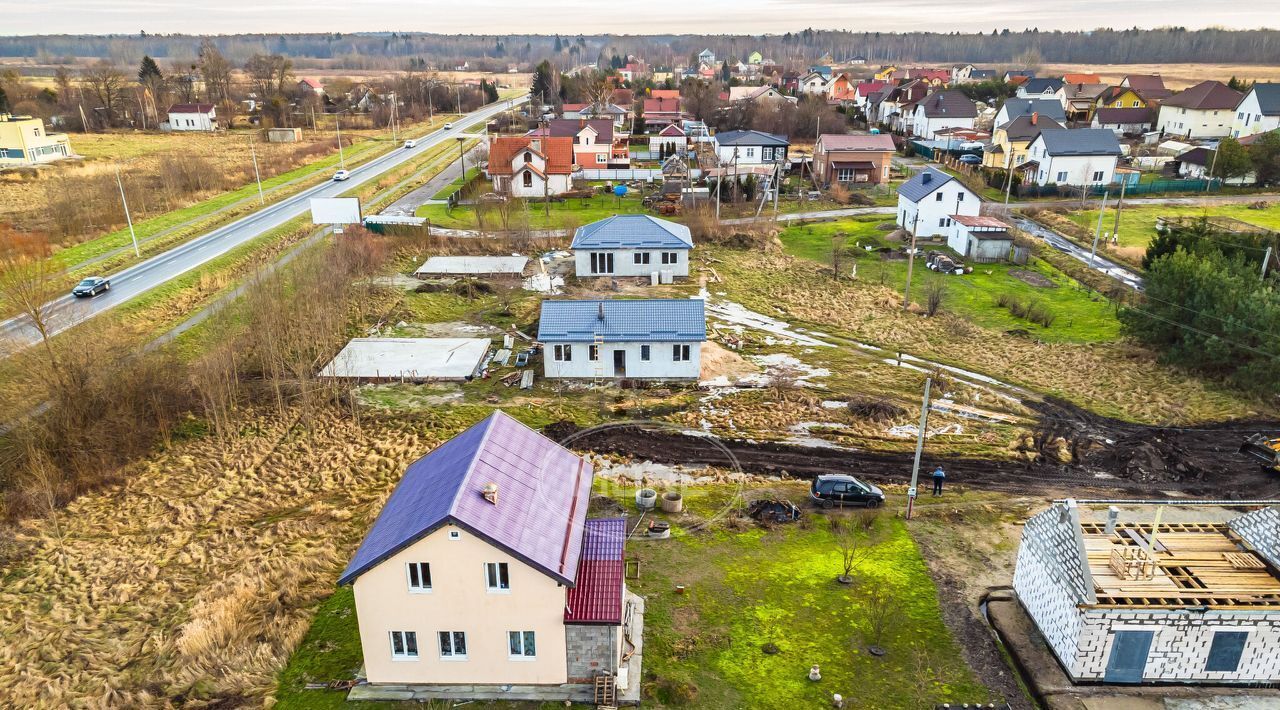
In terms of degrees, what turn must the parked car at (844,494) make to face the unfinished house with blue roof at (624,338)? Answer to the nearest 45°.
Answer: approximately 135° to its left

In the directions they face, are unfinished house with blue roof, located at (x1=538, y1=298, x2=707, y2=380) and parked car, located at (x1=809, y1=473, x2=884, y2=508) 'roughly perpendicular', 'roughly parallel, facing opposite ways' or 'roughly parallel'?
roughly perpendicular

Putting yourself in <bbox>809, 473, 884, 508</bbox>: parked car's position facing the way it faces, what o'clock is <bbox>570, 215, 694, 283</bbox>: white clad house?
The white clad house is roughly at 8 o'clock from the parked car.

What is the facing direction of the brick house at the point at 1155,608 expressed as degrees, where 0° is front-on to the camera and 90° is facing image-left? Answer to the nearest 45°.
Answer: approximately 0°

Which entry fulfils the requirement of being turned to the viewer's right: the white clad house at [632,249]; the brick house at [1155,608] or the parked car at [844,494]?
the parked car

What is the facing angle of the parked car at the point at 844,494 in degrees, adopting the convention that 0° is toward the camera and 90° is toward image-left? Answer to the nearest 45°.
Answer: approximately 270°

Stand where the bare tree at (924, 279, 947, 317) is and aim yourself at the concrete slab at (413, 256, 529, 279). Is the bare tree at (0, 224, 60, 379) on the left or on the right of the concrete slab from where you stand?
left

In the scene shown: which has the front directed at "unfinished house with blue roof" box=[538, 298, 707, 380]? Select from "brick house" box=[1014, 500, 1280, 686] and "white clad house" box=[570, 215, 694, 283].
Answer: the white clad house
